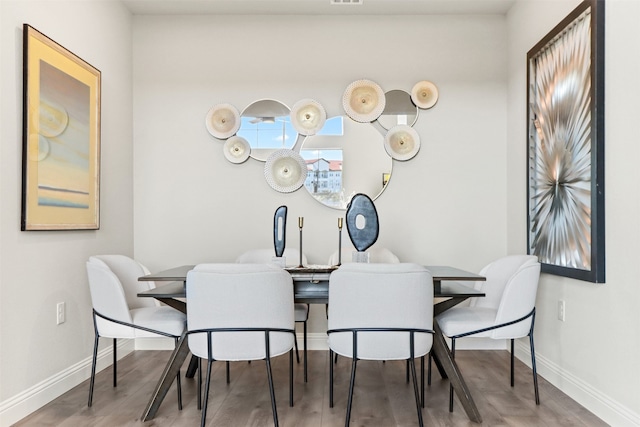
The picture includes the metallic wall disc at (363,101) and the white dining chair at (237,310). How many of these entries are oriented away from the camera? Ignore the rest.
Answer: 1

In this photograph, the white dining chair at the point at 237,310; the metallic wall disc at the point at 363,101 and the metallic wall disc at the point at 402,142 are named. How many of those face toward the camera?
2

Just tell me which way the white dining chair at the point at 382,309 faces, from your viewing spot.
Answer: facing away from the viewer

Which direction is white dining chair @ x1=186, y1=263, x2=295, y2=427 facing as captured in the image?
away from the camera

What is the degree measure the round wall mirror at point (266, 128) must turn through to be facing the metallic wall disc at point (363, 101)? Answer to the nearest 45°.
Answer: approximately 90° to its left

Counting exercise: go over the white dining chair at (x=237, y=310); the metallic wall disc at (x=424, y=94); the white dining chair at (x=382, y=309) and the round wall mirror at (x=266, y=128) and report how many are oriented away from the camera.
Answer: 2
